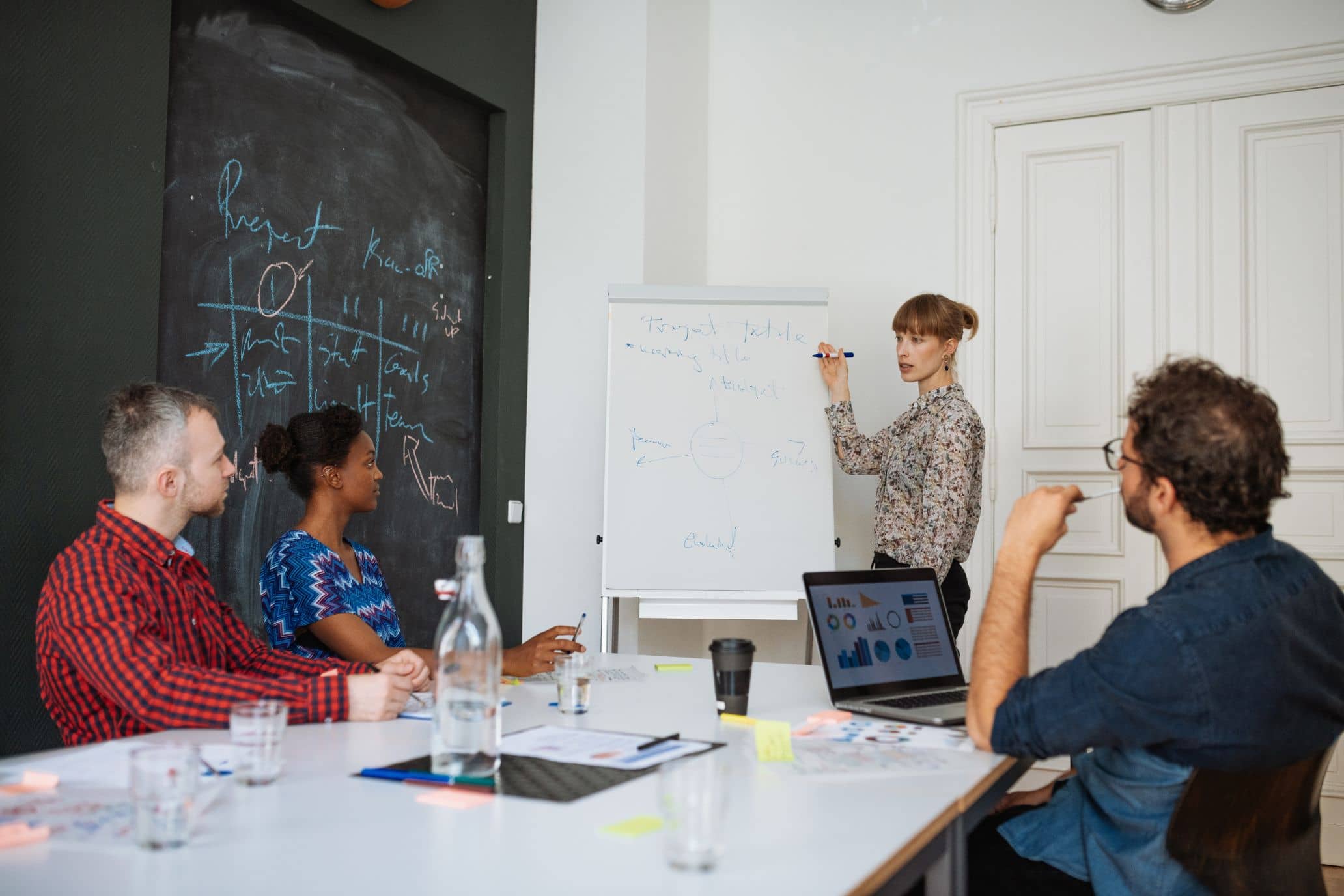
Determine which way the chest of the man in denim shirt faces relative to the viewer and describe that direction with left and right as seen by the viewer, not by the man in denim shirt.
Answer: facing away from the viewer and to the left of the viewer

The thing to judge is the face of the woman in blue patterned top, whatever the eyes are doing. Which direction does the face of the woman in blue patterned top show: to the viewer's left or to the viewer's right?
to the viewer's right

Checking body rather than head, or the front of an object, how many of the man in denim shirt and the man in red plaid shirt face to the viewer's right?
1

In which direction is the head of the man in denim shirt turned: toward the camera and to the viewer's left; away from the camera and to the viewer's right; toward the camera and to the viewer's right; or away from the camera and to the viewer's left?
away from the camera and to the viewer's left

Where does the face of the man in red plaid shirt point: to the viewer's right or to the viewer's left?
to the viewer's right

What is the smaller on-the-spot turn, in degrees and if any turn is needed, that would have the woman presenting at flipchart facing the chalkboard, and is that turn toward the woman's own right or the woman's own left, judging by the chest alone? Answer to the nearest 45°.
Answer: approximately 45° to the woman's own right

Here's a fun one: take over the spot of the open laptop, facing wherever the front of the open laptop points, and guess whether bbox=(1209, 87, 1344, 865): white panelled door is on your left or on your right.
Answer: on your left

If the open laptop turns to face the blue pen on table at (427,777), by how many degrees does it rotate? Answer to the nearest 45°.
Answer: approximately 90° to its right

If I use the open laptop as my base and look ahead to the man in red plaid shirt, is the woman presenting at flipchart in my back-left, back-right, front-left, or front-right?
back-right

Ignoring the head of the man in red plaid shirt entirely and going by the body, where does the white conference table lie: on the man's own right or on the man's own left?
on the man's own right

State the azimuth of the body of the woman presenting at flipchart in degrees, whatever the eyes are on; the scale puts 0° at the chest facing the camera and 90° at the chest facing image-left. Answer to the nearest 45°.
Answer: approximately 45°
